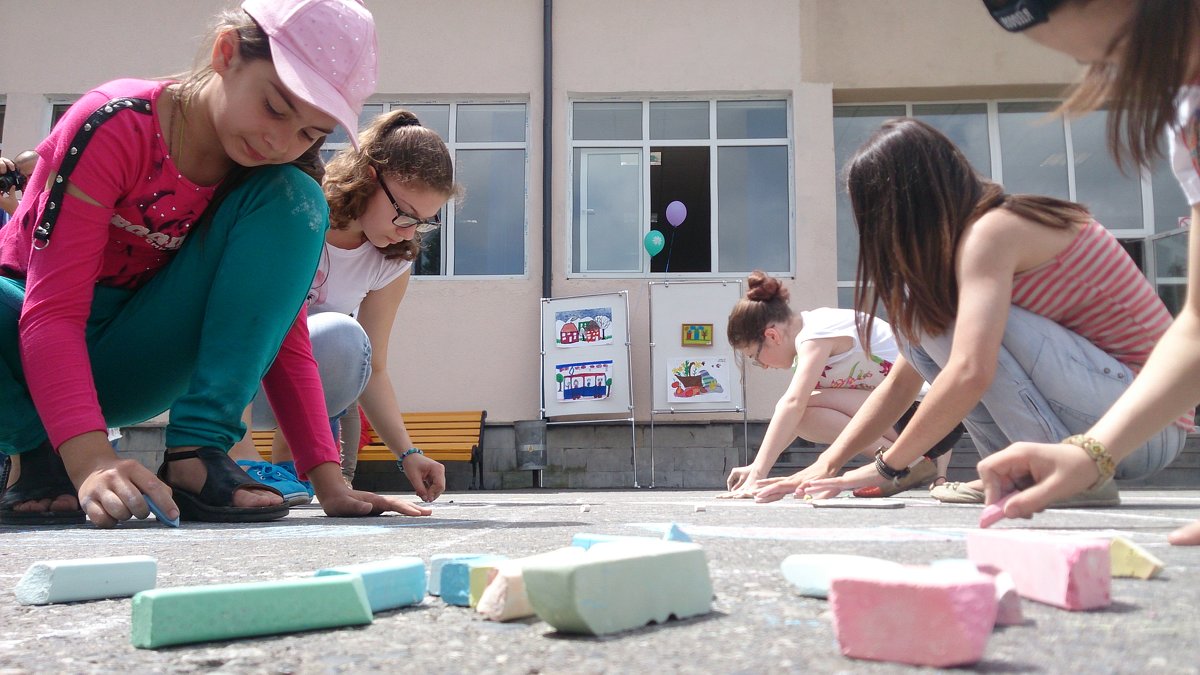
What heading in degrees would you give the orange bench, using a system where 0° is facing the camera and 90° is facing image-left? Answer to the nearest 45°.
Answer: approximately 0°

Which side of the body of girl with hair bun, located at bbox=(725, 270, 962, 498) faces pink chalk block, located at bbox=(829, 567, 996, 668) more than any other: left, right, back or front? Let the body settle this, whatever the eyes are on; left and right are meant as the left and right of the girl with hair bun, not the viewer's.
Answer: left

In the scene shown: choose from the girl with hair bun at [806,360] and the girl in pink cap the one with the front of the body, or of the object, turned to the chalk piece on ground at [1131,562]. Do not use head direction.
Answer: the girl in pink cap

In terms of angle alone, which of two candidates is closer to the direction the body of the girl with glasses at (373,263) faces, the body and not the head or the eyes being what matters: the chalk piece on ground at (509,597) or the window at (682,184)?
the chalk piece on ground

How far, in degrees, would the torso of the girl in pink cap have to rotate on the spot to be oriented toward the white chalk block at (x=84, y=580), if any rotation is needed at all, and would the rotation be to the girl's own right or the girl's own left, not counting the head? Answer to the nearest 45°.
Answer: approximately 45° to the girl's own right

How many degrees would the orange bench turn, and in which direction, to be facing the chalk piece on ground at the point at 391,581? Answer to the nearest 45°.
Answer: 0° — it already faces it

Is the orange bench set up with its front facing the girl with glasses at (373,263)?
yes
